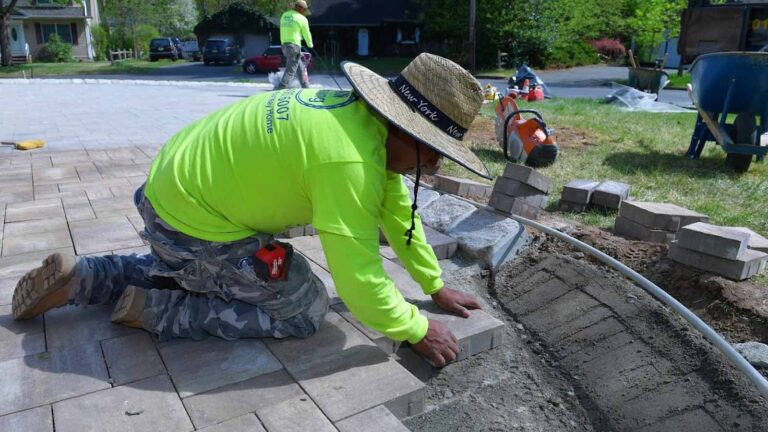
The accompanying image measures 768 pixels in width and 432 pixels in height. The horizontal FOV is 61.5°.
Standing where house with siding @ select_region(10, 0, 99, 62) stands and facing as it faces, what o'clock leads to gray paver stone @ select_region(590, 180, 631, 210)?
The gray paver stone is roughly at 12 o'clock from the house with siding.

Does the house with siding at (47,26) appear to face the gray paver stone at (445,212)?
yes

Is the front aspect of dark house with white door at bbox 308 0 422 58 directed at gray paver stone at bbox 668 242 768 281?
yes

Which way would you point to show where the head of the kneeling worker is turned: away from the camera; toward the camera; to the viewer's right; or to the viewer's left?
to the viewer's right

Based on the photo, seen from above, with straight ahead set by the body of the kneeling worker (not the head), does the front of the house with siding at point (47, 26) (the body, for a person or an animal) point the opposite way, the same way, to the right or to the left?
to the right

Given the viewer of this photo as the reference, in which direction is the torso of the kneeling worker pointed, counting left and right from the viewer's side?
facing to the right of the viewer

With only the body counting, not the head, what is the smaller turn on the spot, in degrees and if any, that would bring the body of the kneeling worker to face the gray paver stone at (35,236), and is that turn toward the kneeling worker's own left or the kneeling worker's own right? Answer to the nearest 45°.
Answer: approximately 135° to the kneeling worker's own left

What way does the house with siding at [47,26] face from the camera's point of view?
toward the camera

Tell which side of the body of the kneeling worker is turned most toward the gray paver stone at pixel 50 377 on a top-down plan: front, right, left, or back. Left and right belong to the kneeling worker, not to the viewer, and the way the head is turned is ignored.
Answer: back

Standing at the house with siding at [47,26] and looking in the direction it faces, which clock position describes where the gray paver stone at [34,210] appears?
The gray paver stone is roughly at 12 o'clock from the house with siding.

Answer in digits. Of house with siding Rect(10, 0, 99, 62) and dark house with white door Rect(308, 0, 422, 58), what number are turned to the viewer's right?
0

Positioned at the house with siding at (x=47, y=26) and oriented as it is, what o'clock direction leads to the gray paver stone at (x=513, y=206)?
The gray paver stone is roughly at 12 o'clock from the house with siding.

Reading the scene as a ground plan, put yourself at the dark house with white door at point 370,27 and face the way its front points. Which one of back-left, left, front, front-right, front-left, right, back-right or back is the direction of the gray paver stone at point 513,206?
front

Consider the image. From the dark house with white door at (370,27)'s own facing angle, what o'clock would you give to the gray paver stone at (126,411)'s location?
The gray paver stone is roughly at 12 o'clock from the dark house with white door.

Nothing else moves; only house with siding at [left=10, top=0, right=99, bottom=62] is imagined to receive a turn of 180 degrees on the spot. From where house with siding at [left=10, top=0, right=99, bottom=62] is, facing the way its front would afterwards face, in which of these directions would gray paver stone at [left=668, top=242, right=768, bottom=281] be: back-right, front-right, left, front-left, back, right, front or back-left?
back

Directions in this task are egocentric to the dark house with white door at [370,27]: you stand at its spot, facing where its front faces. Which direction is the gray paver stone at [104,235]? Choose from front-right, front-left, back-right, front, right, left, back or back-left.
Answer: front

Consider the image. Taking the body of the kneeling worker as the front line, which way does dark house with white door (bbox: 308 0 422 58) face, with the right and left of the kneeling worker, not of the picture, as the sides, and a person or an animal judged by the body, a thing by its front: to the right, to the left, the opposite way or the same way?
to the right
